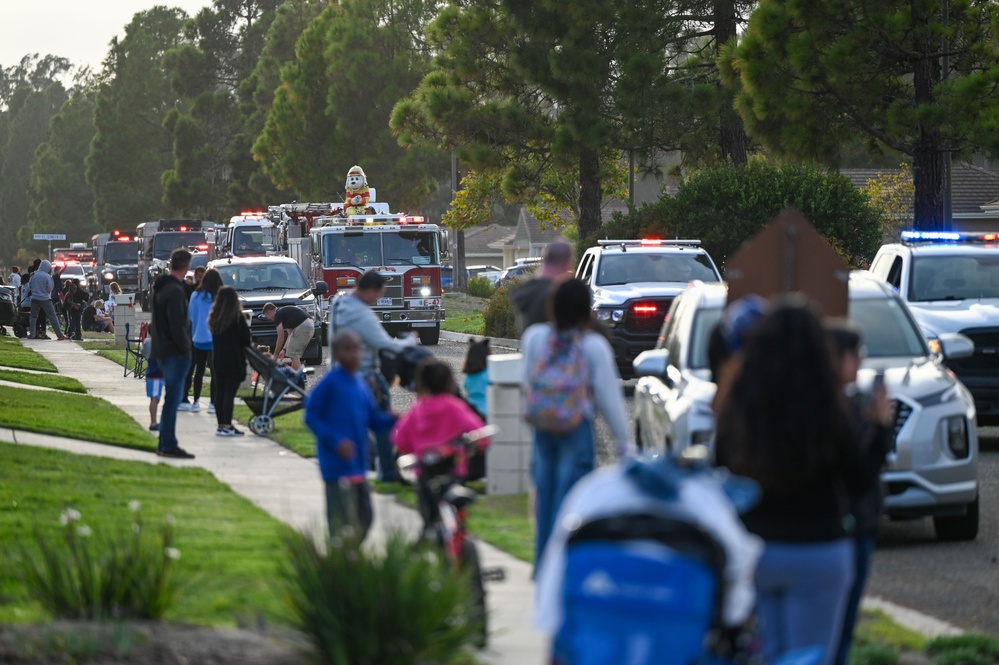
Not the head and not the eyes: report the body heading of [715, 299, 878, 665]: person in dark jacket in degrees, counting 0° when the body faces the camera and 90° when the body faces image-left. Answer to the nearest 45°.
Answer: approximately 180°

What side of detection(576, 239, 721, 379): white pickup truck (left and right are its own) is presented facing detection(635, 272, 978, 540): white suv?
front

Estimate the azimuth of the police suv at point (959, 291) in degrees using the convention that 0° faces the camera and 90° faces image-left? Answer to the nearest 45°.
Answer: approximately 315°

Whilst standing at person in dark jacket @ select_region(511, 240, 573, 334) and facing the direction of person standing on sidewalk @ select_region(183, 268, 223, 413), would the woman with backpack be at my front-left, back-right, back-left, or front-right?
back-left

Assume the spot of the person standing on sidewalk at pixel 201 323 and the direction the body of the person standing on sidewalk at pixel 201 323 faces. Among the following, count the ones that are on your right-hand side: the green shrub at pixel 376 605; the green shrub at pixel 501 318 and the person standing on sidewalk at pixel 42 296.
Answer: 1

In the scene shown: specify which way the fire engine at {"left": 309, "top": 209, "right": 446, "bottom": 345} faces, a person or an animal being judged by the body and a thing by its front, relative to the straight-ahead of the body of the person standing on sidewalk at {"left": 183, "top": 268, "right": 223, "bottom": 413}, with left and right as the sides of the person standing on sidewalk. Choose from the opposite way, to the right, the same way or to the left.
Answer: the opposite way

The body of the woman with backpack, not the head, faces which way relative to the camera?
away from the camera

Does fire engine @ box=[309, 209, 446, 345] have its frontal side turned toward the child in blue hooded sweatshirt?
yes

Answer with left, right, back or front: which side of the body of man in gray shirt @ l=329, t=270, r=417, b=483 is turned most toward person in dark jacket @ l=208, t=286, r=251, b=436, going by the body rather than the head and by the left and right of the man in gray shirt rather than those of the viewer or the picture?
left
